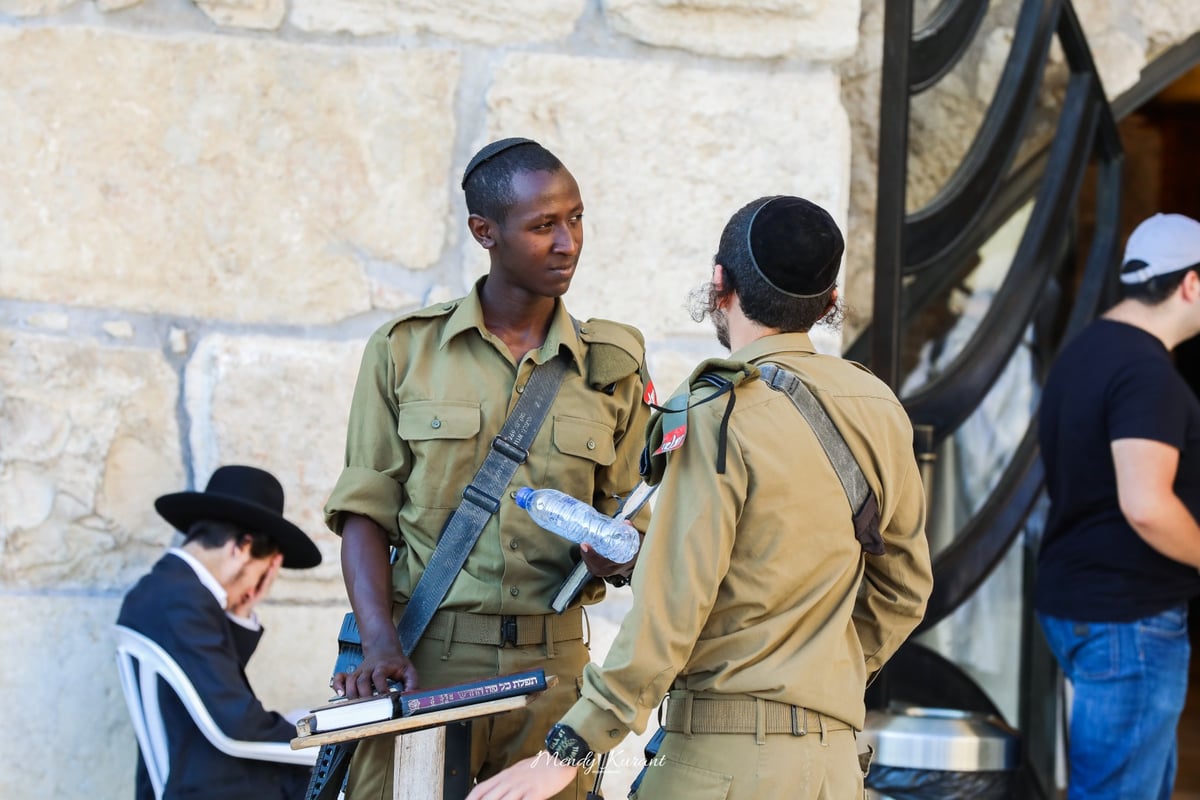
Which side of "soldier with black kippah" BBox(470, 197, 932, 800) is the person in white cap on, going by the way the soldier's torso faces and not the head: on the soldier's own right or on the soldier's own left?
on the soldier's own right

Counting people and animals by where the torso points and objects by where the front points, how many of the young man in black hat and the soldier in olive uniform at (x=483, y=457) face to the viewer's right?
1

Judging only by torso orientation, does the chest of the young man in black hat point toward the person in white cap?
yes

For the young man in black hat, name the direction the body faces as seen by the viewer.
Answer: to the viewer's right

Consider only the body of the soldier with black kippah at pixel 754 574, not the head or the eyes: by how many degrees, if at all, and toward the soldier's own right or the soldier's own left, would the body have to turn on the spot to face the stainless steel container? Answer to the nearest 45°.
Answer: approximately 45° to the soldier's own right

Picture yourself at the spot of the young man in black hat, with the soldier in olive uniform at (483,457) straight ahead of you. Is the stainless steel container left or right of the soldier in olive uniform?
left

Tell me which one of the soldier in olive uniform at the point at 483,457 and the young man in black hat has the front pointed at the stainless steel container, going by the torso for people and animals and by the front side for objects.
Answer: the young man in black hat

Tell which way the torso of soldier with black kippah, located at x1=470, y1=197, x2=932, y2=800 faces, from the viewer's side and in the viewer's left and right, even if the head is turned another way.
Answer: facing away from the viewer and to the left of the viewer

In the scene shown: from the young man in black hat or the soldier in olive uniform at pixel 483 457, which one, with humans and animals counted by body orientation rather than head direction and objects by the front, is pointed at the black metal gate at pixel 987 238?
the young man in black hat

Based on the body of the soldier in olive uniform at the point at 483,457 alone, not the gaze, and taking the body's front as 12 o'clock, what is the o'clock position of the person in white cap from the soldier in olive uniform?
The person in white cap is roughly at 8 o'clock from the soldier in olive uniform.

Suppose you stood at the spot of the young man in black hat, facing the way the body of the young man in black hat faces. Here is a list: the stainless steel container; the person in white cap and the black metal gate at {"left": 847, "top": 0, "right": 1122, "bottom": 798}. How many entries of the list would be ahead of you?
3
